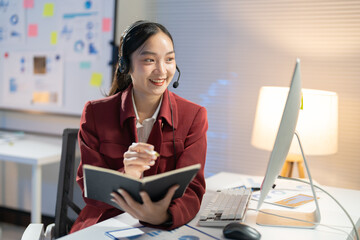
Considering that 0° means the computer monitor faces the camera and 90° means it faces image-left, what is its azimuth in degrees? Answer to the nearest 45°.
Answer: approximately 90°

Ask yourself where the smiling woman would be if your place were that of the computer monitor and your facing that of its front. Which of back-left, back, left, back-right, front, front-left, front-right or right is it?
front-right

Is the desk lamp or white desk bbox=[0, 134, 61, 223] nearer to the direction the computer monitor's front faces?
the white desk

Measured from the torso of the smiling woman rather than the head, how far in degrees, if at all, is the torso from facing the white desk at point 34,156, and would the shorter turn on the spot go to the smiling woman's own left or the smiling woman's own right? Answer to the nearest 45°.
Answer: approximately 135° to the smiling woman's own right

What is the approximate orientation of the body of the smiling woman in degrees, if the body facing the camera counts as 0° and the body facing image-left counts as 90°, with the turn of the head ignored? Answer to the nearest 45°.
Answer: approximately 0°

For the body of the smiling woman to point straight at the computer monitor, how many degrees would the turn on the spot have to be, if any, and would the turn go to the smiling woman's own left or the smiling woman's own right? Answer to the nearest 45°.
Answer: approximately 45° to the smiling woman's own left

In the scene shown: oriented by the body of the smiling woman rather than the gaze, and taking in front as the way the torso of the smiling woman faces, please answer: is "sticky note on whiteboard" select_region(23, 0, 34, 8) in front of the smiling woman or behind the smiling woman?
behind

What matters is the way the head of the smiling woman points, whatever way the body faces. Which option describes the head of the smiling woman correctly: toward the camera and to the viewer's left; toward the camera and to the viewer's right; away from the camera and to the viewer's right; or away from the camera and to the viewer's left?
toward the camera and to the viewer's right

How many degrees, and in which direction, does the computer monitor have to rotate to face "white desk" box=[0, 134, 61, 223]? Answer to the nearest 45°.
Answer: approximately 45° to its right

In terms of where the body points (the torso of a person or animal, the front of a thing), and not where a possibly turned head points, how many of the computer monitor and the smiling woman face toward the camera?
1

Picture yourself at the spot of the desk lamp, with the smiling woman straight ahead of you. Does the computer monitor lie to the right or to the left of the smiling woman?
left
